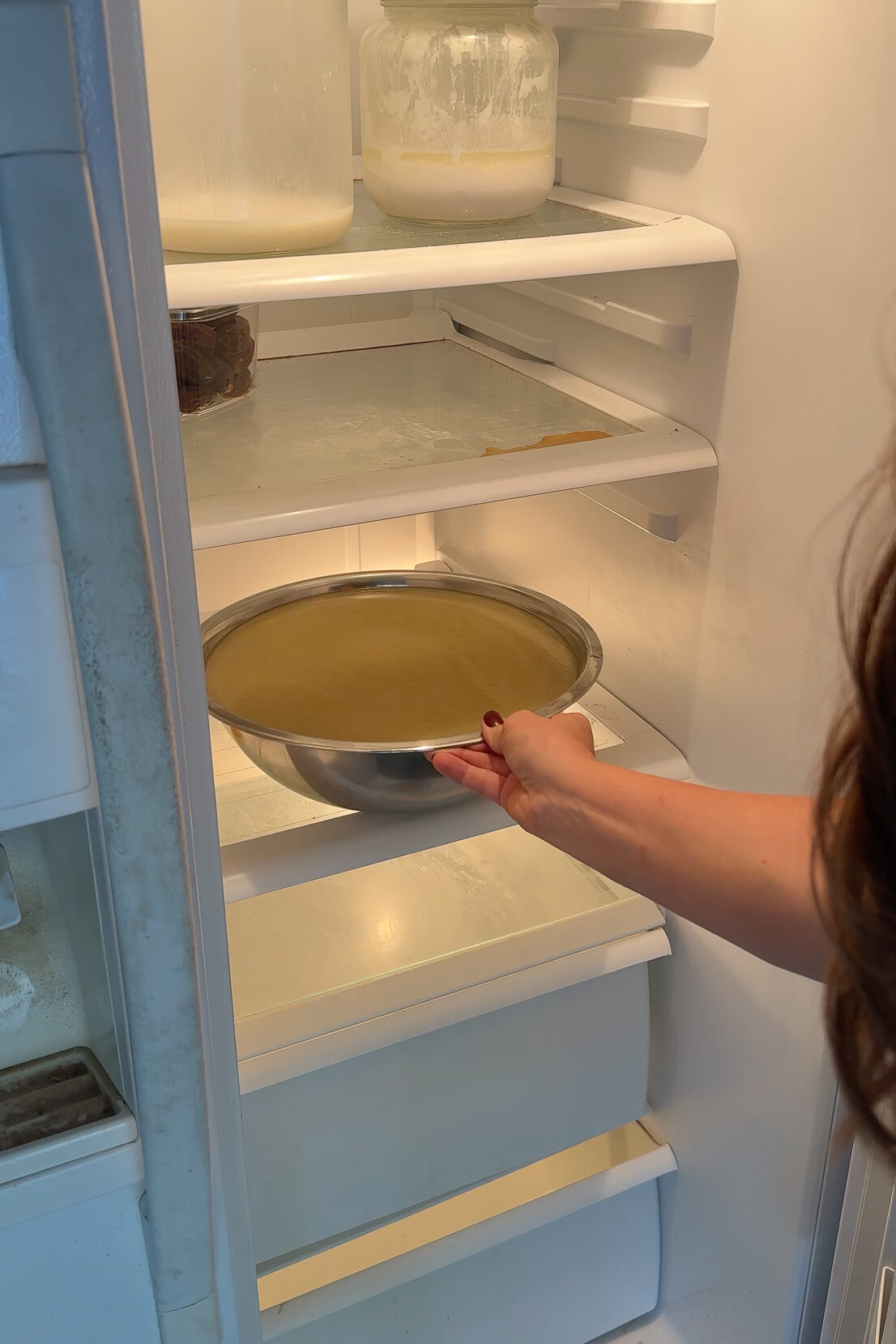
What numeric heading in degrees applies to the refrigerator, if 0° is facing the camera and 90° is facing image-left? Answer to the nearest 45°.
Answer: approximately 315°
